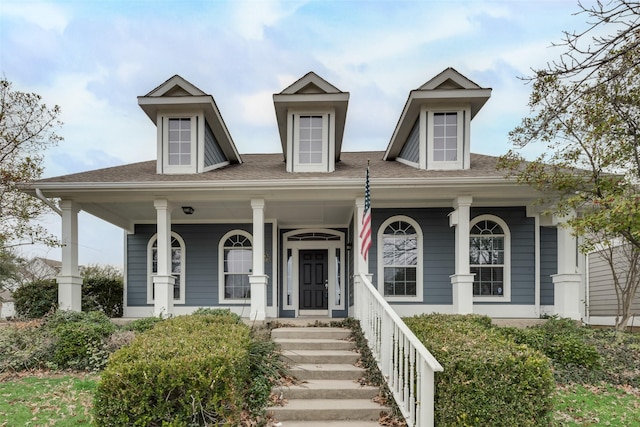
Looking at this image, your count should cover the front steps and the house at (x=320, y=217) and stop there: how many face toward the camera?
2

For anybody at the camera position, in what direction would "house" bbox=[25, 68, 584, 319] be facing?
facing the viewer

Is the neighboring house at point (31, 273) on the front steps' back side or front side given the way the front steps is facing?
on the back side

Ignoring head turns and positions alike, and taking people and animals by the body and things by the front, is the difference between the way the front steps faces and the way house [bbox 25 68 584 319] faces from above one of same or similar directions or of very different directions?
same or similar directions

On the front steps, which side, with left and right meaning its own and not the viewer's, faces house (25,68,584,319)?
back

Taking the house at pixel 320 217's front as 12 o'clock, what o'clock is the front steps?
The front steps is roughly at 12 o'clock from the house.

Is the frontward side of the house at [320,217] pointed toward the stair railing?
yes

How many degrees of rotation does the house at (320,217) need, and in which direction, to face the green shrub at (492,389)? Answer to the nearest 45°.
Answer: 0° — it already faces it

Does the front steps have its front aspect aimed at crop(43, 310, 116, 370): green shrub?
no

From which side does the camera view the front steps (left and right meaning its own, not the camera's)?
front

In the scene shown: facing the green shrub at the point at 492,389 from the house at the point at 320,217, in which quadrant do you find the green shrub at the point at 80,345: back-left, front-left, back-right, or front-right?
front-right

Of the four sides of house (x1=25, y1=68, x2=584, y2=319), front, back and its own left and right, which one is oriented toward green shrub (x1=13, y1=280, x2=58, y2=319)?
right
